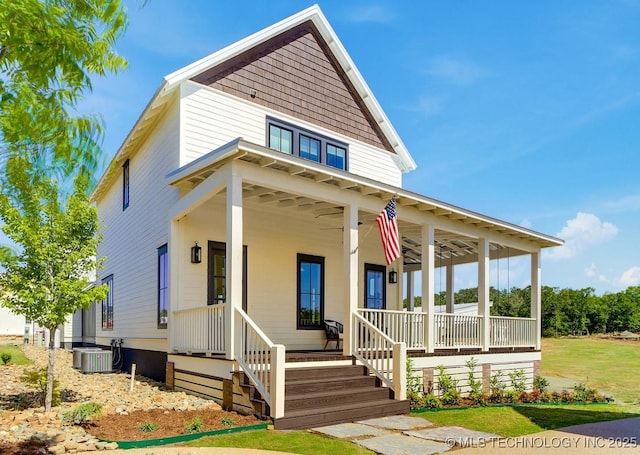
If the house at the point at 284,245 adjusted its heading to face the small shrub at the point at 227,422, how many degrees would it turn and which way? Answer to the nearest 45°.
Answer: approximately 45° to its right

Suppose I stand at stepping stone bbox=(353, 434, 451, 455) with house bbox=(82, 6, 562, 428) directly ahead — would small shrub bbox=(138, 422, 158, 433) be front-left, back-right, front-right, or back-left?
front-left

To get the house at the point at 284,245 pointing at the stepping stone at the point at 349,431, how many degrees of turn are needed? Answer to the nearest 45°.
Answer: approximately 45° to its right

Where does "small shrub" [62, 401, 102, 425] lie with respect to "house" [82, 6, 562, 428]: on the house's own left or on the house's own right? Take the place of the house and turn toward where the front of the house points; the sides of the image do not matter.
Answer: on the house's own right

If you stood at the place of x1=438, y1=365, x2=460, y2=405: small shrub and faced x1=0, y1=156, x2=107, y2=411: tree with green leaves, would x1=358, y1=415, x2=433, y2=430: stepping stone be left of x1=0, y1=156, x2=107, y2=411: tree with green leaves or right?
left

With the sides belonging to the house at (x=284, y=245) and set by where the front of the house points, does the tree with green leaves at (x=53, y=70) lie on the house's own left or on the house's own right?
on the house's own right

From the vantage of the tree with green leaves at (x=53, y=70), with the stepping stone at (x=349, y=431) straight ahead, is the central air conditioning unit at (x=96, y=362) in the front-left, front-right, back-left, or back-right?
front-left

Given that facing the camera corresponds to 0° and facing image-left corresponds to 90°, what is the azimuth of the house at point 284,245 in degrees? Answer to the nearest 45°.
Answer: approximately 315°
